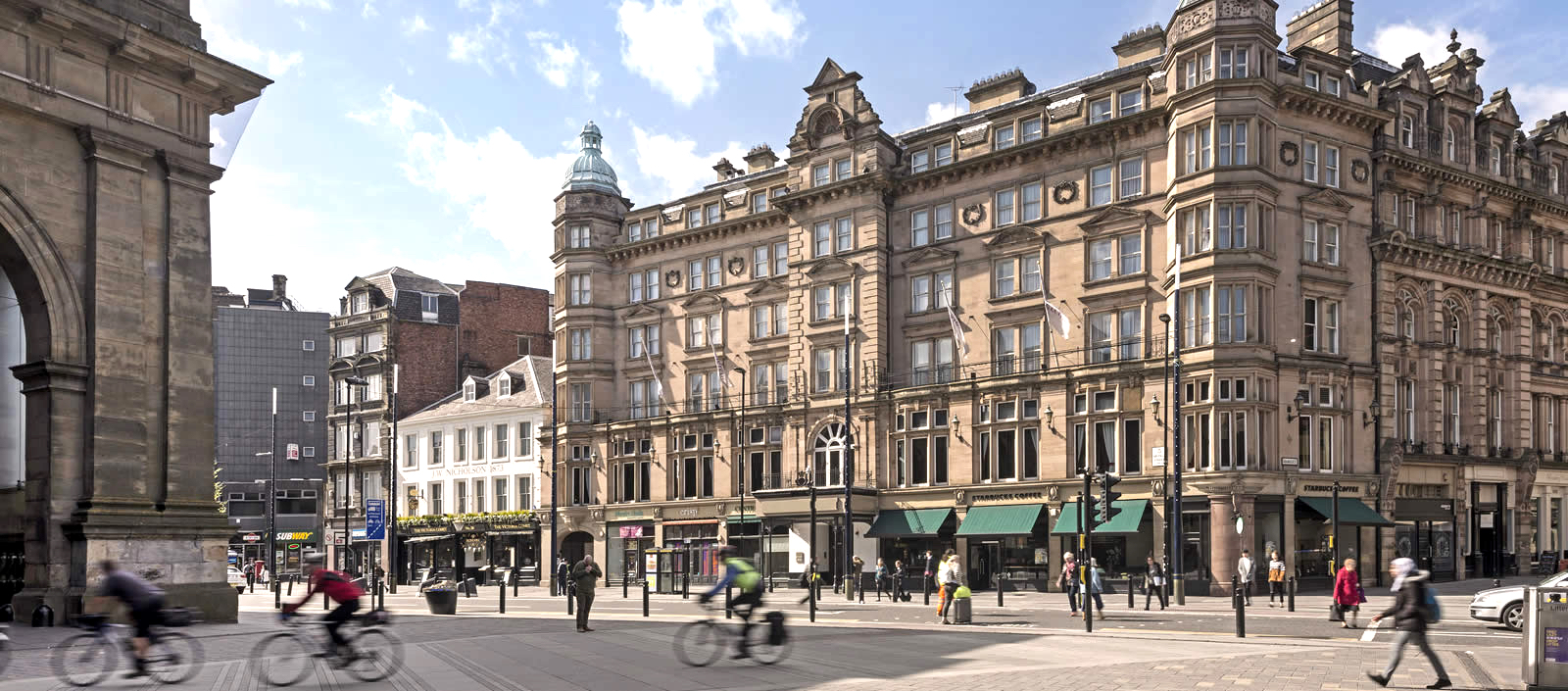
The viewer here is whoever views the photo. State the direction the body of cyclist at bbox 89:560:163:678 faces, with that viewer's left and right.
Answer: facing to the left of the viewer

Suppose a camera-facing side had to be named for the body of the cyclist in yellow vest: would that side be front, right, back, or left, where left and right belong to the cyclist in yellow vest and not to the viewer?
left

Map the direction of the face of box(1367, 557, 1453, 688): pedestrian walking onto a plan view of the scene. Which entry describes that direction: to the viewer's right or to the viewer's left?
to the viewer's left

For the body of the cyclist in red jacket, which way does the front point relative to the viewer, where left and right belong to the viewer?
facing to the left of the viewer

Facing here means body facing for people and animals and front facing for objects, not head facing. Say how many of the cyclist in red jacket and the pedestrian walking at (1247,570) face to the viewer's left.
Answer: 1

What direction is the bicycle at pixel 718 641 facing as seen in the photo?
to the viewer's left

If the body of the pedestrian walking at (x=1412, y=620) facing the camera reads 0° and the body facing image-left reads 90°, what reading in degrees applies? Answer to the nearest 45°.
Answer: approximately 90°

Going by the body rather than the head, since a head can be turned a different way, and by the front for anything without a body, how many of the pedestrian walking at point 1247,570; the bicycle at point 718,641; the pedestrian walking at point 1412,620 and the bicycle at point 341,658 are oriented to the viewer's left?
3

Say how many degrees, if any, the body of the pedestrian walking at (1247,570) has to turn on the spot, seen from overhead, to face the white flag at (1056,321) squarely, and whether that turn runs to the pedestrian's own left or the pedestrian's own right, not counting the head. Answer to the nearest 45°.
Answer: approximately 135° to the pedestrian's own right
